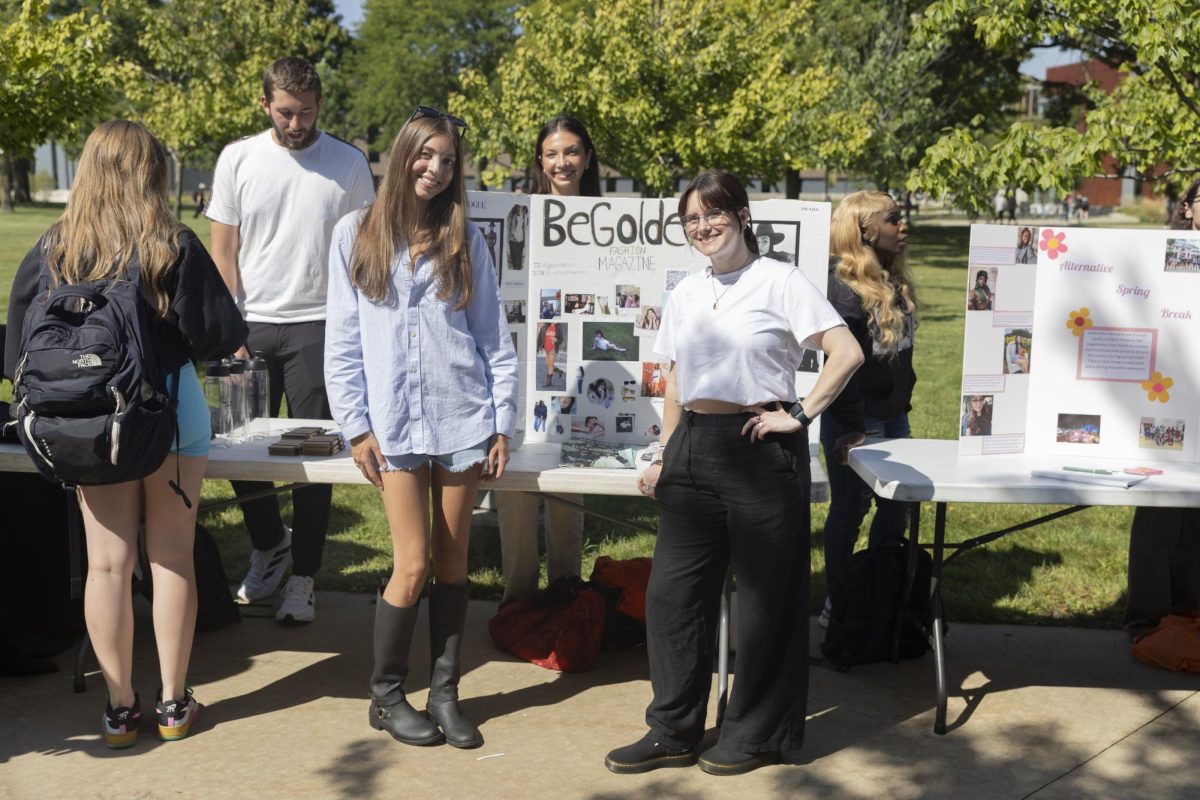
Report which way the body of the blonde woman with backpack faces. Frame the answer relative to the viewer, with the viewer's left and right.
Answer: facing away from the viewer

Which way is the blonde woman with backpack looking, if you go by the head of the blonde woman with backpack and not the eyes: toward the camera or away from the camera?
away from the camera

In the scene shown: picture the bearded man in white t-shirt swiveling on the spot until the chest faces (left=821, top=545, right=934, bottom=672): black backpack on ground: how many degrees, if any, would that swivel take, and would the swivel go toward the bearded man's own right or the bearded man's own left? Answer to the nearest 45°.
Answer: approximately 90° to the bearded man's own left

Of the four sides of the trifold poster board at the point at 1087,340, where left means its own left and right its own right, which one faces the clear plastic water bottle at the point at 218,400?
right

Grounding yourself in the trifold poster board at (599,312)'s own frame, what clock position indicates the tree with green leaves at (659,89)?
The tree with green leaves is roughly at 6 o'clock from the trifold poster board.

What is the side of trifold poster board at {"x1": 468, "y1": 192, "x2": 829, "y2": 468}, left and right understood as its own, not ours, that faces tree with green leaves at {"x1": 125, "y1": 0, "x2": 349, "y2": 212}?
back

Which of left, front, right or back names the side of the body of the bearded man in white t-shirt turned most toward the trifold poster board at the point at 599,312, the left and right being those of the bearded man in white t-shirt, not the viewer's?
left

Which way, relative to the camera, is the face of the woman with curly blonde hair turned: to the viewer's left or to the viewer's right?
to the viewer's right

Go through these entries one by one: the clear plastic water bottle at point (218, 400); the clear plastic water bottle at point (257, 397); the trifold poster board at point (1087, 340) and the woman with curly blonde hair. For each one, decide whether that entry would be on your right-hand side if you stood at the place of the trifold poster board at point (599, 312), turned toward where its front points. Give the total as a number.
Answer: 2

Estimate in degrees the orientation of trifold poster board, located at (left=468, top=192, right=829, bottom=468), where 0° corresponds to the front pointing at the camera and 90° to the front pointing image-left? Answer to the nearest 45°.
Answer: approximately 0°

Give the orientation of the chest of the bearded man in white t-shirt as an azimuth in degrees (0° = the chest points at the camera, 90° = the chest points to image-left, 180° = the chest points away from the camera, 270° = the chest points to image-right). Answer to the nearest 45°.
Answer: approximately 0°

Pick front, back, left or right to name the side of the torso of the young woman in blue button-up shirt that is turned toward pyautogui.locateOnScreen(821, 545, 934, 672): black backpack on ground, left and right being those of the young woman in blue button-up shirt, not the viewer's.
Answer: left

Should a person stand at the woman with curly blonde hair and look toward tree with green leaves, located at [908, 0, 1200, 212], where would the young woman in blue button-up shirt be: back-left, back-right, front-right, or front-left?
back-left
